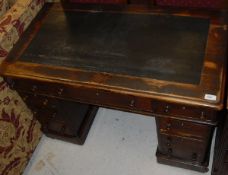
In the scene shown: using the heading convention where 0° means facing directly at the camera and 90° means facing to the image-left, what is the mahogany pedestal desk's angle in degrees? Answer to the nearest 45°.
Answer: approximately 0°
